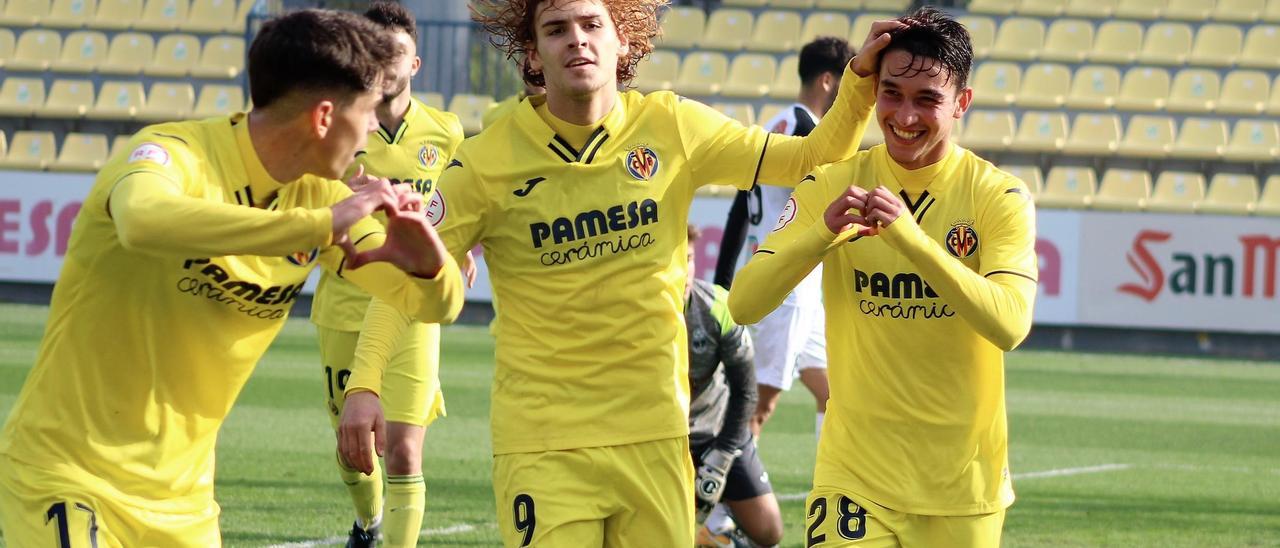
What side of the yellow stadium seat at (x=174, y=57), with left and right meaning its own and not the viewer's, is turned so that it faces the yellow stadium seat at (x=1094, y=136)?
left

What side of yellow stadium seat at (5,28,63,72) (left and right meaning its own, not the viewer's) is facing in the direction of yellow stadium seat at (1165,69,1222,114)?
left

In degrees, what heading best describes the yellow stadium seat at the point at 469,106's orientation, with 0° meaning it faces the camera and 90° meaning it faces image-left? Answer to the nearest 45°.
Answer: approximately 0°

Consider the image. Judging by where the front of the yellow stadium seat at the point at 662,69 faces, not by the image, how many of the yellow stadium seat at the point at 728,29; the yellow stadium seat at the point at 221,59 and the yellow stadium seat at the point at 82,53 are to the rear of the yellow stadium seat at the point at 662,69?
1

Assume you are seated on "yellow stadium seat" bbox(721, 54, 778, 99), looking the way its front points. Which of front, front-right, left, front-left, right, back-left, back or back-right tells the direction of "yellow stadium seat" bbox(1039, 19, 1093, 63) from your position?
back-left

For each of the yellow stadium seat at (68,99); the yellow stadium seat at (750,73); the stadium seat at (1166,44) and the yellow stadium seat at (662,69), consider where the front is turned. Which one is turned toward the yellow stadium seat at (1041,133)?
the stadium seat

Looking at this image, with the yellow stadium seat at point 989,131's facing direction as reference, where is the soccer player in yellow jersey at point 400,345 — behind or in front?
in front

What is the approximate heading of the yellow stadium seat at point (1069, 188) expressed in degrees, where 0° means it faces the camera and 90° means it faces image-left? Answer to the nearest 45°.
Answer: approximately 0°

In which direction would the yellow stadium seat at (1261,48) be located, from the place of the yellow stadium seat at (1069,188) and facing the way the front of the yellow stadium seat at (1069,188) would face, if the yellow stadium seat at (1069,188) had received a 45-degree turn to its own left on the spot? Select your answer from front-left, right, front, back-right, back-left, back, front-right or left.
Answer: left
